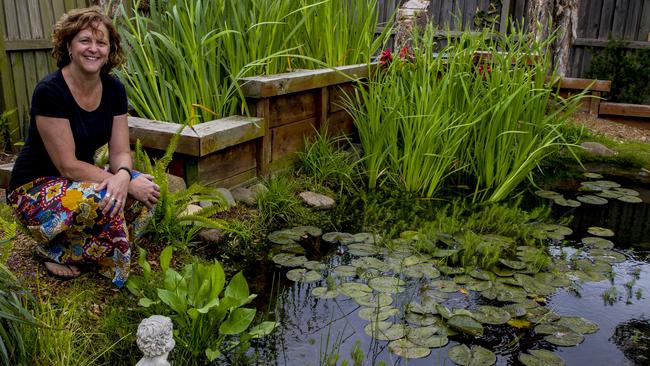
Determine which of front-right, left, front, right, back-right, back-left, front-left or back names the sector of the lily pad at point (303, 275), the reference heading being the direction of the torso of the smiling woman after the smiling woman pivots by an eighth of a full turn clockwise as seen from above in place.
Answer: left

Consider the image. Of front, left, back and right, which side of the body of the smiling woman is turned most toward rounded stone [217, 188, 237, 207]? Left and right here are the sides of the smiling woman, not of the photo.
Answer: left

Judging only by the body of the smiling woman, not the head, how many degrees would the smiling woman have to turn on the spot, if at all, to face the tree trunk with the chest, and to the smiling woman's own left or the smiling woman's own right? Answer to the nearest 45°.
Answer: approximately 90° to the smiling woman's own left

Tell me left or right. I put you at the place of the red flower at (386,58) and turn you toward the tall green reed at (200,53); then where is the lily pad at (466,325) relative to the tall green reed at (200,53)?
left

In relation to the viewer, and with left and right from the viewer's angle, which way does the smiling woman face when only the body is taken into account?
facing the viewer and to the right of the viewer

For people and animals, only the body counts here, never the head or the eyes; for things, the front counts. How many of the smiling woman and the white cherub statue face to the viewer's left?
0

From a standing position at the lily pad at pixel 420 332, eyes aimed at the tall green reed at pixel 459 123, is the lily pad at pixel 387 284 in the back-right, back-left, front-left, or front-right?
front-left

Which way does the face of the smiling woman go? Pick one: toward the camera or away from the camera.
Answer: toward the camera
